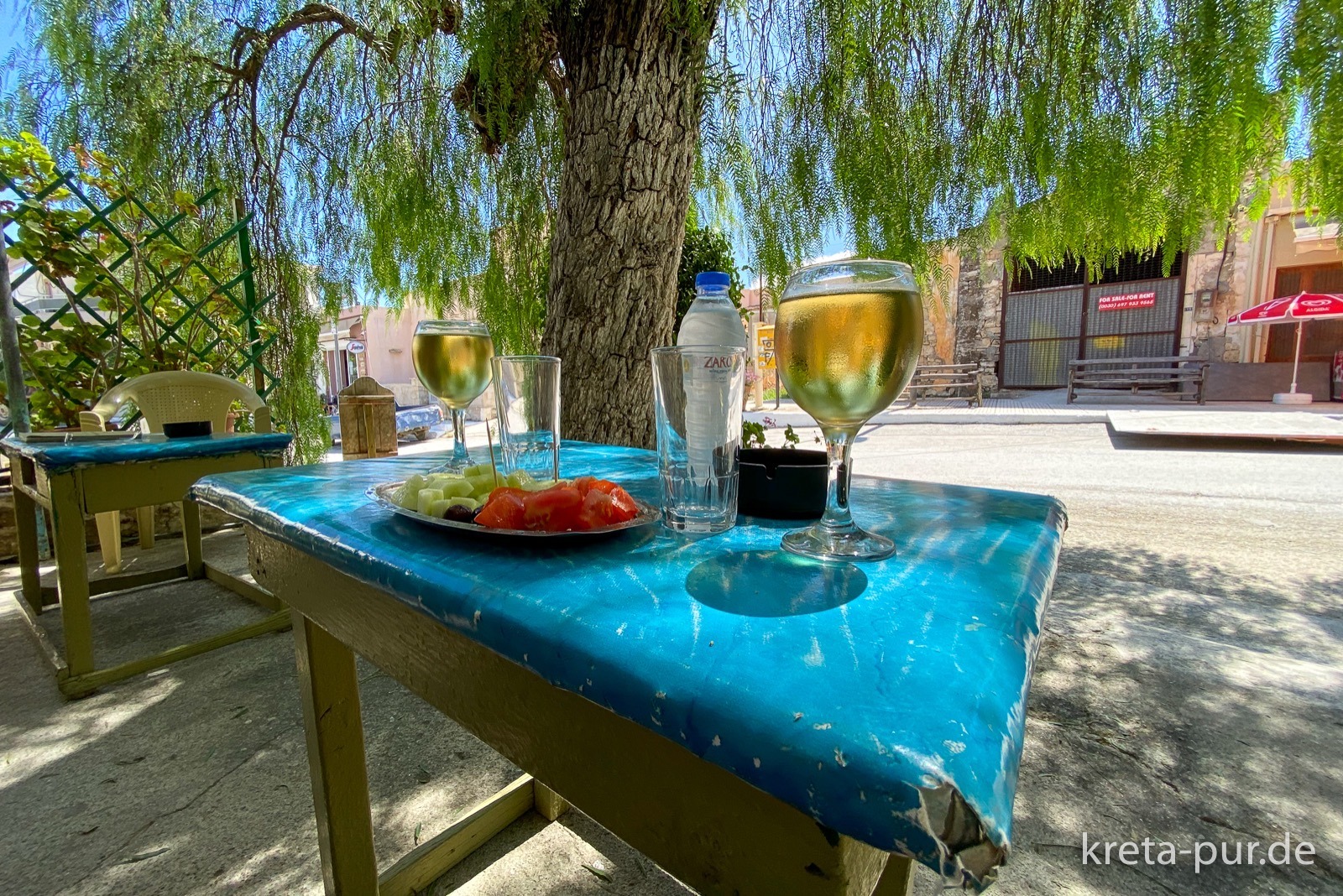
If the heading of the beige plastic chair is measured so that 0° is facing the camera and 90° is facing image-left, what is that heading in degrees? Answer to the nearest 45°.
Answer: approximately 0°

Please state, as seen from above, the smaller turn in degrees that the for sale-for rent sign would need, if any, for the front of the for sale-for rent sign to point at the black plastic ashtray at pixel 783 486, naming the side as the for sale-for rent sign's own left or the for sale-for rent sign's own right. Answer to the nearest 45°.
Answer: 0° — it already faces it

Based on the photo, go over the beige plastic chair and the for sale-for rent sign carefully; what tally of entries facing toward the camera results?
2

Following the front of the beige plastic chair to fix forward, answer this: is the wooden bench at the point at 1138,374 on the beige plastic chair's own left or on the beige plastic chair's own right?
on the beige plastic chair's own left

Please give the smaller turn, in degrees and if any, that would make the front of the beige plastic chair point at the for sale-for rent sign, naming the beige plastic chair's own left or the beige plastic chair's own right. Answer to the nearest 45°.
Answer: approximately 90° to the beige plastic chair's own left

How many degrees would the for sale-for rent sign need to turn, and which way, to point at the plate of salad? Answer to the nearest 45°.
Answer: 0° — it already faces it

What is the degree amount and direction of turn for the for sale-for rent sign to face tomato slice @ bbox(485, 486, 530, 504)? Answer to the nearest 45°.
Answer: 0° — it already faces it

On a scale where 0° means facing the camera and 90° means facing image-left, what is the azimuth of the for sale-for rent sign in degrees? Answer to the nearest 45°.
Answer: approximately 0°

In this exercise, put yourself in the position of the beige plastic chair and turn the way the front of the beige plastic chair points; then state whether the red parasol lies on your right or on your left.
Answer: on your left
